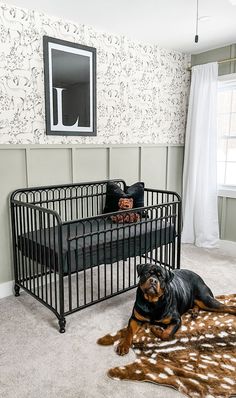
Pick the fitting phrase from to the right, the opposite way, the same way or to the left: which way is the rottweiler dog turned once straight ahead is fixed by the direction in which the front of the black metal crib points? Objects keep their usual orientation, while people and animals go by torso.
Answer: to the right

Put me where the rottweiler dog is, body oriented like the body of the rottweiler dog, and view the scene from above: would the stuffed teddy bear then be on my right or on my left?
on my right

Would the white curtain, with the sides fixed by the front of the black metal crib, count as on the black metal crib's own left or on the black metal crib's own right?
on the black metal crib's own left
